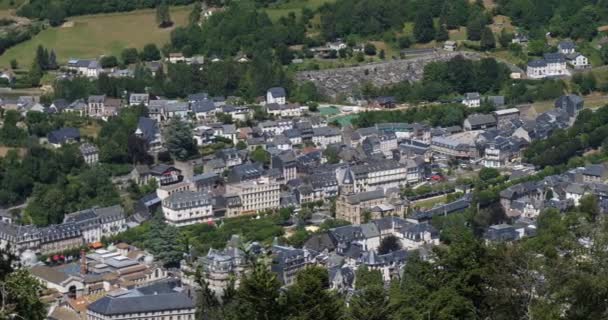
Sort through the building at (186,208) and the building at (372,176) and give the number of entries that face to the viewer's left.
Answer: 0

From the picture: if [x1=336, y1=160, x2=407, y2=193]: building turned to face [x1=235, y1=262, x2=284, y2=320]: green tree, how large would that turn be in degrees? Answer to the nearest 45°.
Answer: approximately 45° to its right

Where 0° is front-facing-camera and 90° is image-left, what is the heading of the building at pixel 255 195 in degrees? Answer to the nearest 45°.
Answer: approximately 315°

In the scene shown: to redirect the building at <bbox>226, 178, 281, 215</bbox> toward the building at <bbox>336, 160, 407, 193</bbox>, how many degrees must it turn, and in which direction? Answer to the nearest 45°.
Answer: approximately 45° to its left

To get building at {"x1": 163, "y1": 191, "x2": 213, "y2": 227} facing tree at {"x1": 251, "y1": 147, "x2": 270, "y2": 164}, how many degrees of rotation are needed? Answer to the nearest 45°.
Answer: approximately 90° to its left

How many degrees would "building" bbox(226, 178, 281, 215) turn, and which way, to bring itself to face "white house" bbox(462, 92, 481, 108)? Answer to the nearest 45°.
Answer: approximately 90° to its left

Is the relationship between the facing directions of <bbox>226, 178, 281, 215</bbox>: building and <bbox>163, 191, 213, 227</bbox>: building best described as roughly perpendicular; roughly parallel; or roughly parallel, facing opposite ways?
roughly parallel

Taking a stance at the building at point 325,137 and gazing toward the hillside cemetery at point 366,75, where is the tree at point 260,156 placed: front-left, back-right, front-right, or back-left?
back-left

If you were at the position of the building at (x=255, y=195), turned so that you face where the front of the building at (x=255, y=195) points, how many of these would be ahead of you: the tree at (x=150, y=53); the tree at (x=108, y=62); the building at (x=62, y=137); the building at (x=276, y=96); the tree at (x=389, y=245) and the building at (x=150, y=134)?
1

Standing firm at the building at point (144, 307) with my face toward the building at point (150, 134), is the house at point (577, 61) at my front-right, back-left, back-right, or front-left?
front-right

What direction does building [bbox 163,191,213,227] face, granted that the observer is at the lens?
facing the viewer and to the right of the viewer

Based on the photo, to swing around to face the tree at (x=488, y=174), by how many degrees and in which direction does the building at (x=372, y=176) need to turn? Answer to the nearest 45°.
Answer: approximately 45° to its left

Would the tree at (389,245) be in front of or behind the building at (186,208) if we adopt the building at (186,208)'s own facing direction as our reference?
in front

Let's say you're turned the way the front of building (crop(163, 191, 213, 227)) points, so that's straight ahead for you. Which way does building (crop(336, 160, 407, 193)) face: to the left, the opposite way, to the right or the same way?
the same way

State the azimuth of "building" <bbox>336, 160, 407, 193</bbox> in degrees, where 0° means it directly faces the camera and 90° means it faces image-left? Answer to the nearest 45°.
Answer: approximately 315°

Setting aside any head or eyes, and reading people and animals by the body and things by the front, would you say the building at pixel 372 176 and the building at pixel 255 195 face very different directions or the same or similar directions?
same or similar directions

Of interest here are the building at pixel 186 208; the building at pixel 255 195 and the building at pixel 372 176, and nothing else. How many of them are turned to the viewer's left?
0
